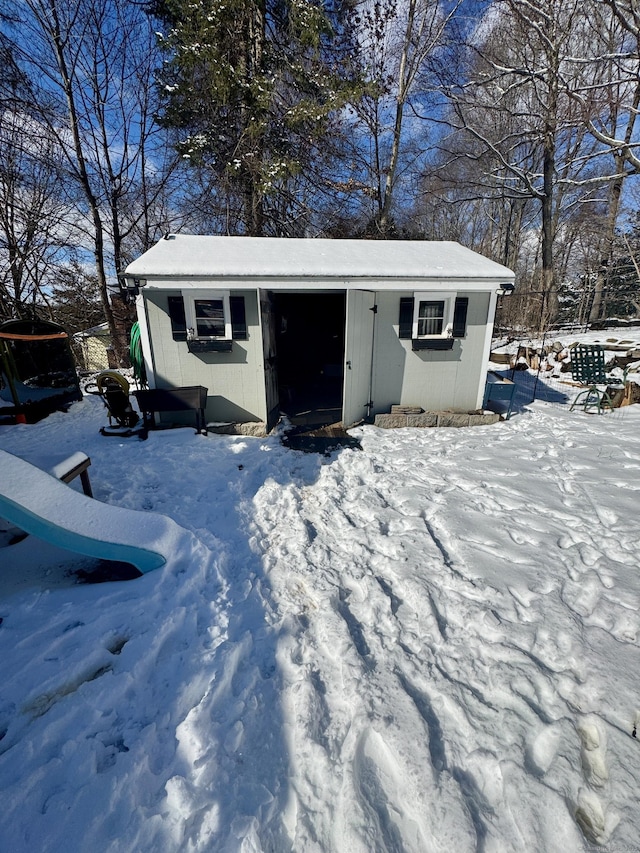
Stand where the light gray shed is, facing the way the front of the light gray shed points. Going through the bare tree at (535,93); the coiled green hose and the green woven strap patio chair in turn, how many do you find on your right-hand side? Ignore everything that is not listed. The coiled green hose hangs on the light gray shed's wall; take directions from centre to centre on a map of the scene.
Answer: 1

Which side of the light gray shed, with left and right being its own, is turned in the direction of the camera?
front

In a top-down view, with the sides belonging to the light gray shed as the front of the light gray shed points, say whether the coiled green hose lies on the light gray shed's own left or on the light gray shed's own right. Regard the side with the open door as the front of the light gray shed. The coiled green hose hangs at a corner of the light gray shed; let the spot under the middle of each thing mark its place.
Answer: on the light gray shed's own right

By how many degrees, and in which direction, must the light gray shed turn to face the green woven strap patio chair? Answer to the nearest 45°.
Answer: approximately 90° to its left

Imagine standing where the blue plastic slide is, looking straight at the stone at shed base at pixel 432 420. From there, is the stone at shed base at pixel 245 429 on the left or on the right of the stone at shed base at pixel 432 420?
left
